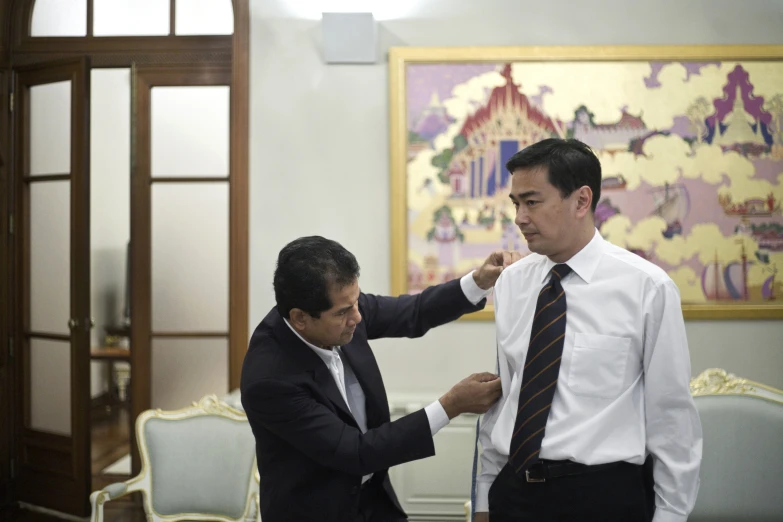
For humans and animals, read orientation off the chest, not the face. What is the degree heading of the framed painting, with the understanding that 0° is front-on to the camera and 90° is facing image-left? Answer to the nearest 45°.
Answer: approximately 0°

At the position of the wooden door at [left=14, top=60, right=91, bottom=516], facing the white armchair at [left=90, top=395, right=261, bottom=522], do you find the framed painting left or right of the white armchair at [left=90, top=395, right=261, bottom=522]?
left

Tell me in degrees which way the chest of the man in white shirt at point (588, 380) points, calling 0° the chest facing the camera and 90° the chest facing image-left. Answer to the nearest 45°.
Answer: approximately 45°

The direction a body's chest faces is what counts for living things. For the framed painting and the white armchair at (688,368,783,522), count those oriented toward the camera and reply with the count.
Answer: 2

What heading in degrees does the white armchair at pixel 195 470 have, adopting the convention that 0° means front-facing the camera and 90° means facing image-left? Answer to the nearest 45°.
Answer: approximately 45°

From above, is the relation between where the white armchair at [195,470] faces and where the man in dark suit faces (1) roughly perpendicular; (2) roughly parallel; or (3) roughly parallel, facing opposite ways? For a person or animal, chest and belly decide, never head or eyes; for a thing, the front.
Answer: roughly perpendicular

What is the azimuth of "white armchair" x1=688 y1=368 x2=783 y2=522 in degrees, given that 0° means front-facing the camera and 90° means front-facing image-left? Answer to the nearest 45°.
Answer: approximately 0°

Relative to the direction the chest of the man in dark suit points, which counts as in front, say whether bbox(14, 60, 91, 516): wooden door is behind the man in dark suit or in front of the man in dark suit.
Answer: behind

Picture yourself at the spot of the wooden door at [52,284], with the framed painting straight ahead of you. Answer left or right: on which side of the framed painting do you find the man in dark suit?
right

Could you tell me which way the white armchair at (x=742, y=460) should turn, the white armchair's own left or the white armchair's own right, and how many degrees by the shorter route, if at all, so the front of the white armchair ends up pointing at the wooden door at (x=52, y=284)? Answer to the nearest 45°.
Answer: approximately 90° to the white armchair's own right

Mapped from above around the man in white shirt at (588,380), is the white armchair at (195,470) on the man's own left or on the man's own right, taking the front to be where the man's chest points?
on the man's own right

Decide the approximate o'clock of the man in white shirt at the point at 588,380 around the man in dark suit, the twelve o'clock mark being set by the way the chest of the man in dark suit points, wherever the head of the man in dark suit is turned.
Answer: The man in white shirt is roughly at 11 o'clock from the man in dark suit.

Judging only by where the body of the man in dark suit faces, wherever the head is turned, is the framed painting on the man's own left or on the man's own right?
on the man's own left
